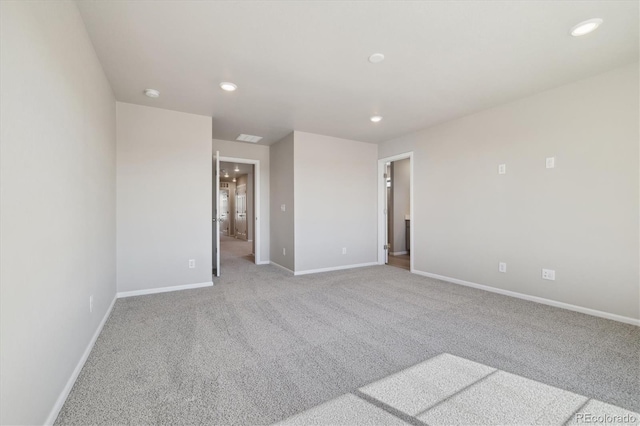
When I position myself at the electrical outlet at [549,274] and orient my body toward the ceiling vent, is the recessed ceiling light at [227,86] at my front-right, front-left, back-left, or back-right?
front-left

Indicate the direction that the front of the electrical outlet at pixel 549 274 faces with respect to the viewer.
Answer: facing the viewer and to the left of the viewer

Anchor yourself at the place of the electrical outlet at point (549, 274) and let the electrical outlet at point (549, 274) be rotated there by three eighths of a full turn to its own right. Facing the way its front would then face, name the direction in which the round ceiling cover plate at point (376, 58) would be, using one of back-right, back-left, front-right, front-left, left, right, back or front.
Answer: back-left

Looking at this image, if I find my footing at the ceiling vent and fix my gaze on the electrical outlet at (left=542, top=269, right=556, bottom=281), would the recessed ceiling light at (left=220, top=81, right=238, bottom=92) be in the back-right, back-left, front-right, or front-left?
front-right

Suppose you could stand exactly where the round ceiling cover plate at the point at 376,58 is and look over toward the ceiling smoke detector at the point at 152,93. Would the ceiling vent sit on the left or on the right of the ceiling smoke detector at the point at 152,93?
right

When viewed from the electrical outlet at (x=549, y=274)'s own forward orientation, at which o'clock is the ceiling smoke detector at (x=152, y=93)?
The ceiling smoke detector is roughly at 12 o'clock from the electrical outlet.

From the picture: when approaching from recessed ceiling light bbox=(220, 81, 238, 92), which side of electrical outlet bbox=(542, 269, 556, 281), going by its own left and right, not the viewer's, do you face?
front
